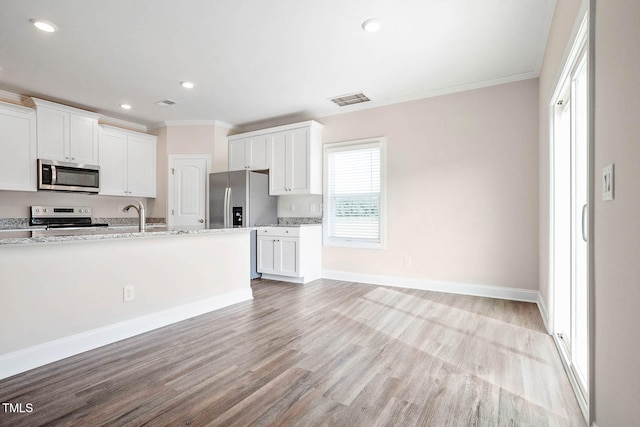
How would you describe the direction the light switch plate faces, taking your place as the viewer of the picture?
facing to the left of the viewer

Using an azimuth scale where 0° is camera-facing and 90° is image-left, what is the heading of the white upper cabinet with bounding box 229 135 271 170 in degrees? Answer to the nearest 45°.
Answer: approximately 45°

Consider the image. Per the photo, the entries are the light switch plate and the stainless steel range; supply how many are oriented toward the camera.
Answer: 1

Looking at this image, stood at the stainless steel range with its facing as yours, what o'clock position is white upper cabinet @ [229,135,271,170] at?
The white upper cabinet is roughly at 10 o'clock from the stainless steel range.

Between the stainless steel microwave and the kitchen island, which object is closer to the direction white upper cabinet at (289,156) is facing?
the kitchen island

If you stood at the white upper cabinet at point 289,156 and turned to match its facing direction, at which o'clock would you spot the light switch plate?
The light switch plate is roughly at 10 o'clock from the white upper cabinet.

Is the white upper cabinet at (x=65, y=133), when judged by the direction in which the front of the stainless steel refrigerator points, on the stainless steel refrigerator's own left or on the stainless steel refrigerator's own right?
on the stainless steel refrigerator's own right
